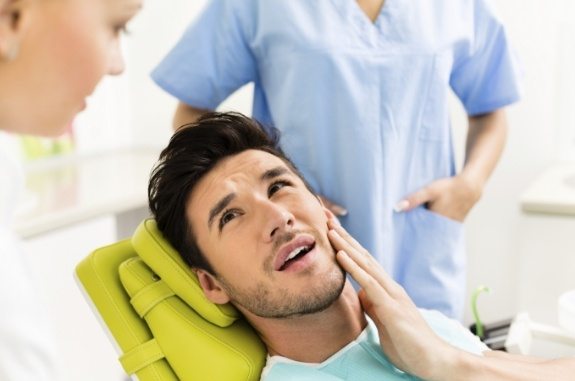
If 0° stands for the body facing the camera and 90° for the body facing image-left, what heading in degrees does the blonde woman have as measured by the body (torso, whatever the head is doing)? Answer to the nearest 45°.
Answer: approximately 270°

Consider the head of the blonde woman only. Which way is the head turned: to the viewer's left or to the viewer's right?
to the viewer's right
